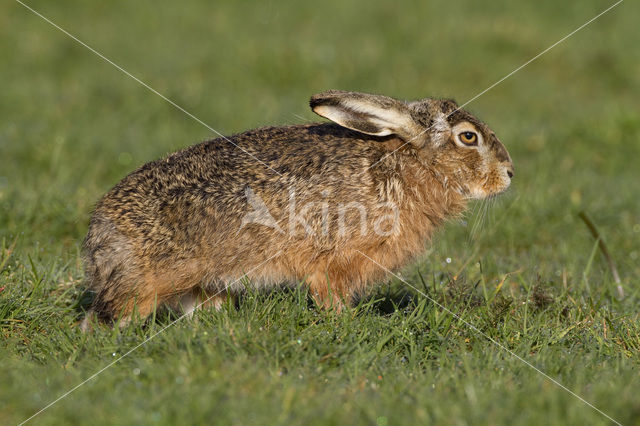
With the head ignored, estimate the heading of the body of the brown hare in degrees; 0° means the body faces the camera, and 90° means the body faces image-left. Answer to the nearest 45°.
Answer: approximately 270°
